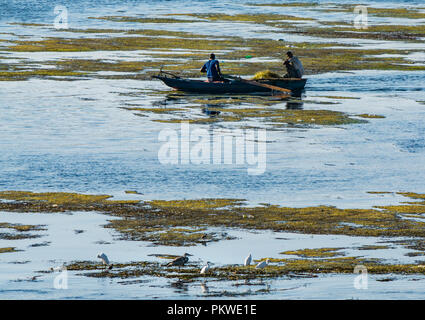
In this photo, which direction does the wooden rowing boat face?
to the viewer's left

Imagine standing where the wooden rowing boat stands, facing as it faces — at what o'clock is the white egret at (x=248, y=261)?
The white egret is roughly at 9 o'clock from the wooden rowing boat.
